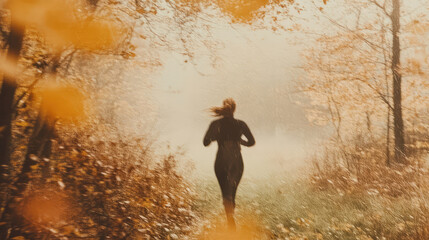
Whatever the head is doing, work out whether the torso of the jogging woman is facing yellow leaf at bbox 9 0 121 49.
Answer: no

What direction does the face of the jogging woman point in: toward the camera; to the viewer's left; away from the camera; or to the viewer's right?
away from the camera

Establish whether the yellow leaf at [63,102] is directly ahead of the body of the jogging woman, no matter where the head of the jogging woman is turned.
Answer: no

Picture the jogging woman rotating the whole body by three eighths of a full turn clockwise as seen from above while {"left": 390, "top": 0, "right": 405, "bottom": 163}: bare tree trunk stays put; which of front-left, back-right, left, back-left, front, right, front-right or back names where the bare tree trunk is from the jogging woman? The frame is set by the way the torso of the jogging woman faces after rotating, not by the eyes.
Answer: left

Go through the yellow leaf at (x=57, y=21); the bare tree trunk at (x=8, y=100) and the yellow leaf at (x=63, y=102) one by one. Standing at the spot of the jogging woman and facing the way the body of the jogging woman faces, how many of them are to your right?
0

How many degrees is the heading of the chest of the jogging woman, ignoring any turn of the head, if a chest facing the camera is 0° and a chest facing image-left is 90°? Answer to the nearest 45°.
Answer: approximately 180°

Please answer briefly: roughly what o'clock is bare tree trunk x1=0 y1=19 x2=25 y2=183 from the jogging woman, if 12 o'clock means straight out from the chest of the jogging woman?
The bare tree trunk is roughly at 8 o'clock from the jogging woman.
